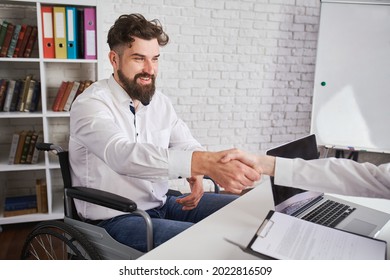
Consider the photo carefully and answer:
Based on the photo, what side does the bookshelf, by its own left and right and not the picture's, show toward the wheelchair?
front

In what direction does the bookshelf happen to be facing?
toward the camera

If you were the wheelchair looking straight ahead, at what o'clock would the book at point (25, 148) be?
The book is roughly at 7 o'clock from the wheelchair.

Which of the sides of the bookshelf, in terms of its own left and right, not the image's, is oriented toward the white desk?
front

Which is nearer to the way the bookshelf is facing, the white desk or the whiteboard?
the white desk

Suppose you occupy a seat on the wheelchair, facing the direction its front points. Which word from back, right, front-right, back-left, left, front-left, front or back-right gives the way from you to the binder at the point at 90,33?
back-left

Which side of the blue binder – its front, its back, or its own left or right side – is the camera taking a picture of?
front

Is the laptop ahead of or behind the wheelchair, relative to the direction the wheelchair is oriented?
ahead

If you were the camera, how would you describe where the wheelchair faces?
facing the viewer and to the right of the viewer

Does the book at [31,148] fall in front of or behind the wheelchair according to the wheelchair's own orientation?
behind

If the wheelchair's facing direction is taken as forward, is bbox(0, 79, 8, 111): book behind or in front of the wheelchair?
behind

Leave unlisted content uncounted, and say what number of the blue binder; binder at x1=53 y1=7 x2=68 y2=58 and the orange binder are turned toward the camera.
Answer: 3

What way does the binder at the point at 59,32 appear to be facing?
toward the camera
